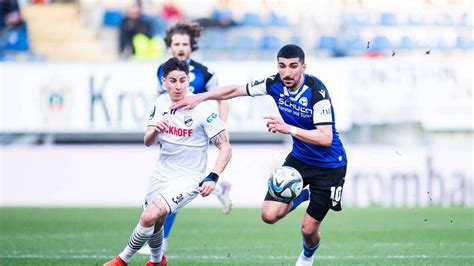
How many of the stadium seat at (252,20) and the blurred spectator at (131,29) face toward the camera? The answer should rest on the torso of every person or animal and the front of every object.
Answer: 2

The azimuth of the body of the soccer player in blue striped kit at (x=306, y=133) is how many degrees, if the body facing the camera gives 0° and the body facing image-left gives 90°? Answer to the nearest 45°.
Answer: approximately 45°

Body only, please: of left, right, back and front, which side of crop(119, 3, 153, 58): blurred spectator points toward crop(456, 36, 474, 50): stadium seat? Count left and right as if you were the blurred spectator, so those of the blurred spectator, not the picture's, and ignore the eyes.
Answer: left

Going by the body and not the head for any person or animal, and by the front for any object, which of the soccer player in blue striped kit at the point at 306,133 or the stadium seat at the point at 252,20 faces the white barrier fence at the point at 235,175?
the stadium seat

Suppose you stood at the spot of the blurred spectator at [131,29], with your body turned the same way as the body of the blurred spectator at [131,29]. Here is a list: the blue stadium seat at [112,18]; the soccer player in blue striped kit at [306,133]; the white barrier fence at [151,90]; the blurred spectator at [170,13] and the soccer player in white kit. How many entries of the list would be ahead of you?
3

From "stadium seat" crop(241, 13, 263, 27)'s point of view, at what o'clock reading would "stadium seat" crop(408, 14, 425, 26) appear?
"stadium seat" crop(408, 14, 425, 26) is roughly at 9 o'clock from "stadium seat" crop(241, 13, 263, 27).

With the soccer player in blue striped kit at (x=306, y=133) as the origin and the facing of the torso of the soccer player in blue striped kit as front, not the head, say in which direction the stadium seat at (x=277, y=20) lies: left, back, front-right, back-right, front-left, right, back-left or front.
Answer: back-right

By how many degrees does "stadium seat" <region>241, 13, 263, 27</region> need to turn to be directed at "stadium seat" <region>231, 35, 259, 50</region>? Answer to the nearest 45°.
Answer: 0° — it already faces it

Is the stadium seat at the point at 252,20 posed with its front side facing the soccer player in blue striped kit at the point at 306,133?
yes
